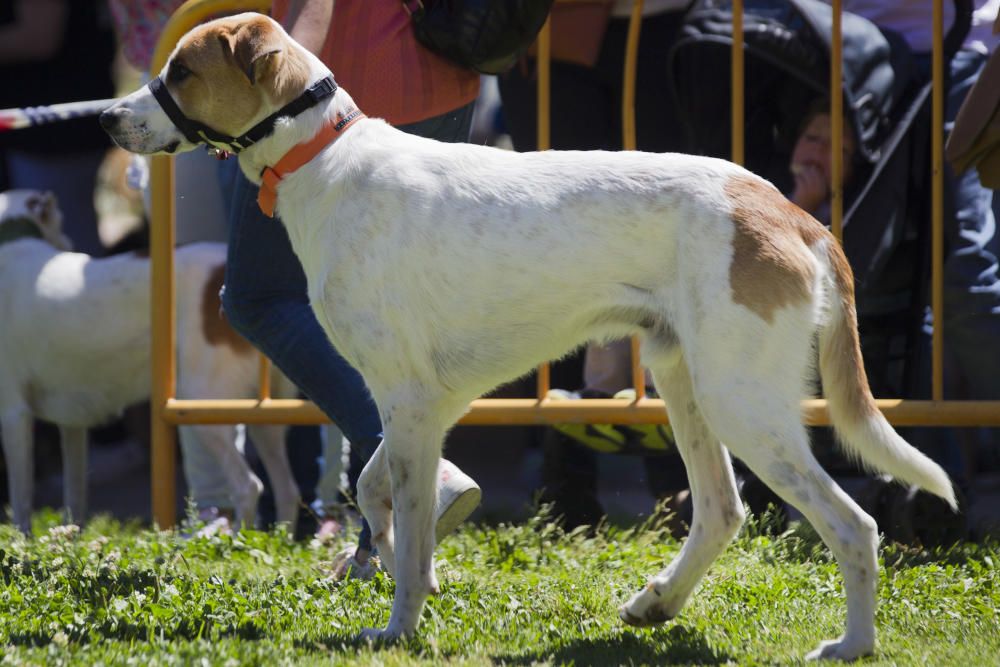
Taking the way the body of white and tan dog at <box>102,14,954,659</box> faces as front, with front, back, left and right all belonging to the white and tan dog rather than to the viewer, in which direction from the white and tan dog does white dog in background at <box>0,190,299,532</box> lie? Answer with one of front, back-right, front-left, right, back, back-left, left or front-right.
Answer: front-right

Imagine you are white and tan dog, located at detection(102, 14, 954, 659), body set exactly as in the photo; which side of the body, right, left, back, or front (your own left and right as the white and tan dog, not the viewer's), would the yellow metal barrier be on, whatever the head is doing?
right

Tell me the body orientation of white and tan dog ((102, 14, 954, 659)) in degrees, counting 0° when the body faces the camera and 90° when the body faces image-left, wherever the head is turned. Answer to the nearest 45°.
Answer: approximately 90°

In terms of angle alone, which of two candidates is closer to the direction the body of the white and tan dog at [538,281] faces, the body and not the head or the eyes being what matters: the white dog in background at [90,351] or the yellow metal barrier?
the white dog in background

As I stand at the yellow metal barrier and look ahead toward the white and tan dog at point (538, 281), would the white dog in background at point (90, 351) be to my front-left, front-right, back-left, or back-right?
back-right

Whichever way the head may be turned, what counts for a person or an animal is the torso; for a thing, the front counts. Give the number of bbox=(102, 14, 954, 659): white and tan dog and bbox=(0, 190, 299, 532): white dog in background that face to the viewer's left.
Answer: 2

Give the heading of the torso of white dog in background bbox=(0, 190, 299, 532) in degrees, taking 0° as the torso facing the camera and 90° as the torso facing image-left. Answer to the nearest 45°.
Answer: approximately 90°

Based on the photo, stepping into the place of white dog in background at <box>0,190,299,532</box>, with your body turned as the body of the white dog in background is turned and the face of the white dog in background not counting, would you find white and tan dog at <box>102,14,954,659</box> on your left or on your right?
on your left
